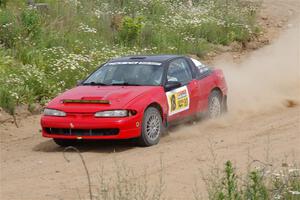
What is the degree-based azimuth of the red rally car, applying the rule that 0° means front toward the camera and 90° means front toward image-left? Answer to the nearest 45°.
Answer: approximately 45°

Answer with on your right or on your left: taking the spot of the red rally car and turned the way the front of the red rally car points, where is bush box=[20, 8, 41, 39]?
on your right

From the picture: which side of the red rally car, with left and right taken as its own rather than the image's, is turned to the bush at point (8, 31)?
right

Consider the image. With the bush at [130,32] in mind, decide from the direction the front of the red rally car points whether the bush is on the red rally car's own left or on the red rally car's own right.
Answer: on the red rally car's own right
